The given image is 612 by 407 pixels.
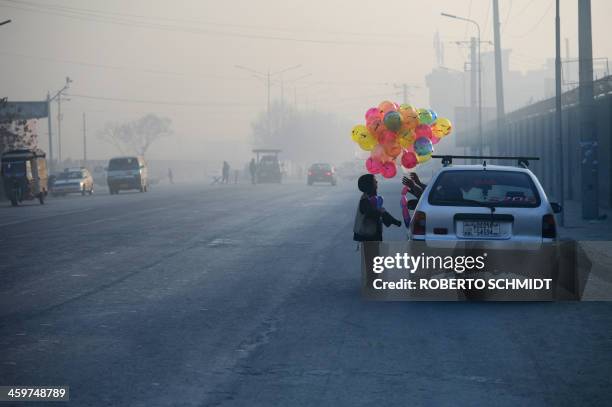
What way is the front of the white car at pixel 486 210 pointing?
away from the camera

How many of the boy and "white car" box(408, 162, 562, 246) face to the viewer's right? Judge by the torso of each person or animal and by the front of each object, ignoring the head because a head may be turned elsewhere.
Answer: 1

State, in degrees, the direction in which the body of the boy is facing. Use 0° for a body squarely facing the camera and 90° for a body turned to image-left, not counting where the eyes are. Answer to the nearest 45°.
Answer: approximately 270°

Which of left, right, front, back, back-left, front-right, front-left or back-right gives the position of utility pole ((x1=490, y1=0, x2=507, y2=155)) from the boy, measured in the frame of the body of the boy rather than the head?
left

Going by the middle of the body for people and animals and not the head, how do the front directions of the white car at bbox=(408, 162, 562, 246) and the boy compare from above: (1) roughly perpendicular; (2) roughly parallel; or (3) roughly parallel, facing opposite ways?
roughly perpendicular
